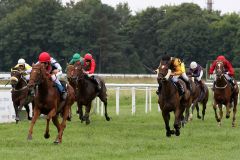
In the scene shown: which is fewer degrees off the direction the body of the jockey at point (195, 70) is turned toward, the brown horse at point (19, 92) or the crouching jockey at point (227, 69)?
the brown horse

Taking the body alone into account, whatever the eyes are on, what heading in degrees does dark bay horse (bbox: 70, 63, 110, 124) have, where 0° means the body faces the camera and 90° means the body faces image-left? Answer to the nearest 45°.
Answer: approximately 45°

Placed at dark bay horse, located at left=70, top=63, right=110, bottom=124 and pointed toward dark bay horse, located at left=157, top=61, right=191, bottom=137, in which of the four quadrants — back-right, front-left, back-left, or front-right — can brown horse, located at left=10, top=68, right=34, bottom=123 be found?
back-right

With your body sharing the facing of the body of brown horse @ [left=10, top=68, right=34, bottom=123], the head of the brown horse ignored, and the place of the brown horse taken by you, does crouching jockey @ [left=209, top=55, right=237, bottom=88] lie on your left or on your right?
on your left

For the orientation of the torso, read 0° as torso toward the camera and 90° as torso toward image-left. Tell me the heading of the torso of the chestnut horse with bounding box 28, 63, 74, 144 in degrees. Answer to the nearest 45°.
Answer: approximately 45°

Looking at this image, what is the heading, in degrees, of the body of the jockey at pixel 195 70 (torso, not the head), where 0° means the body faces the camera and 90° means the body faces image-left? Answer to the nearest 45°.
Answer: approximately 45°
